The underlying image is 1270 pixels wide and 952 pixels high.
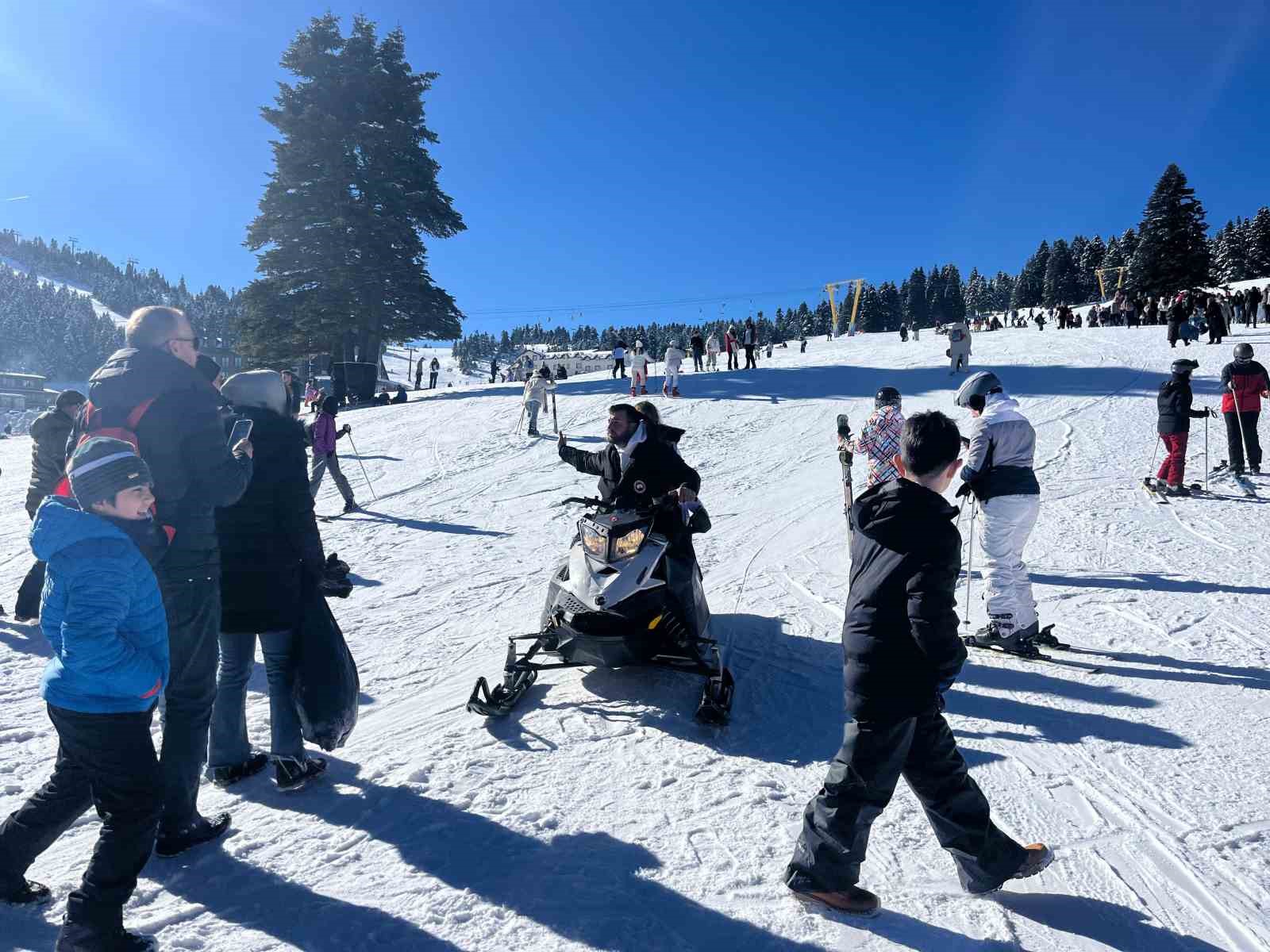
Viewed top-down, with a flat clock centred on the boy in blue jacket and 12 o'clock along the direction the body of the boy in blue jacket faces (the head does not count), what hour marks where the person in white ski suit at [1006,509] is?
The person in white ski suit is roughly at 12 o'clock from the boy in blue jacket.

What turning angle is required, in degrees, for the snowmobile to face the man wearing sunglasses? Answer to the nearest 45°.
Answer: approximately 45° to its right

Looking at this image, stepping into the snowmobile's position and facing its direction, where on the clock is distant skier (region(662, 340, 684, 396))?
The distant skier is roughly at 6 o'clock from the snowmobile.

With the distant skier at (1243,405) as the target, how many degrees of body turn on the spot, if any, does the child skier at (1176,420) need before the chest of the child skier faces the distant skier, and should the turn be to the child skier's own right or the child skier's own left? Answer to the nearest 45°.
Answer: approximately 45° to the child skier's own left

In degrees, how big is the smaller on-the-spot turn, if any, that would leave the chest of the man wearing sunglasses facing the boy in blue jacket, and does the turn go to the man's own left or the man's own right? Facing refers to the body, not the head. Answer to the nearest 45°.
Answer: approximately 135° to the man's own right

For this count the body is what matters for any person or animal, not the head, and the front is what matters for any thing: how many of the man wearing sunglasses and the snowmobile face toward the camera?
1

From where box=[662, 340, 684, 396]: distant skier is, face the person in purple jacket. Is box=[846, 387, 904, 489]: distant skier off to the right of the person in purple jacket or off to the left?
left

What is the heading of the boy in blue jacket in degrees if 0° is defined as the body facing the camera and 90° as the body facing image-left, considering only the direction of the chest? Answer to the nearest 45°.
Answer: approximately 270°

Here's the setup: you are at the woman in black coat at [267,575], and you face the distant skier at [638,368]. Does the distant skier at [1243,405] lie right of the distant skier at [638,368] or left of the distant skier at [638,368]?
right

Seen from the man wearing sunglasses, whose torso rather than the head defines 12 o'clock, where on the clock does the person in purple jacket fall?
The person in purple jacket is roughly at 11 o'clock from the man wearing sunglasses.
